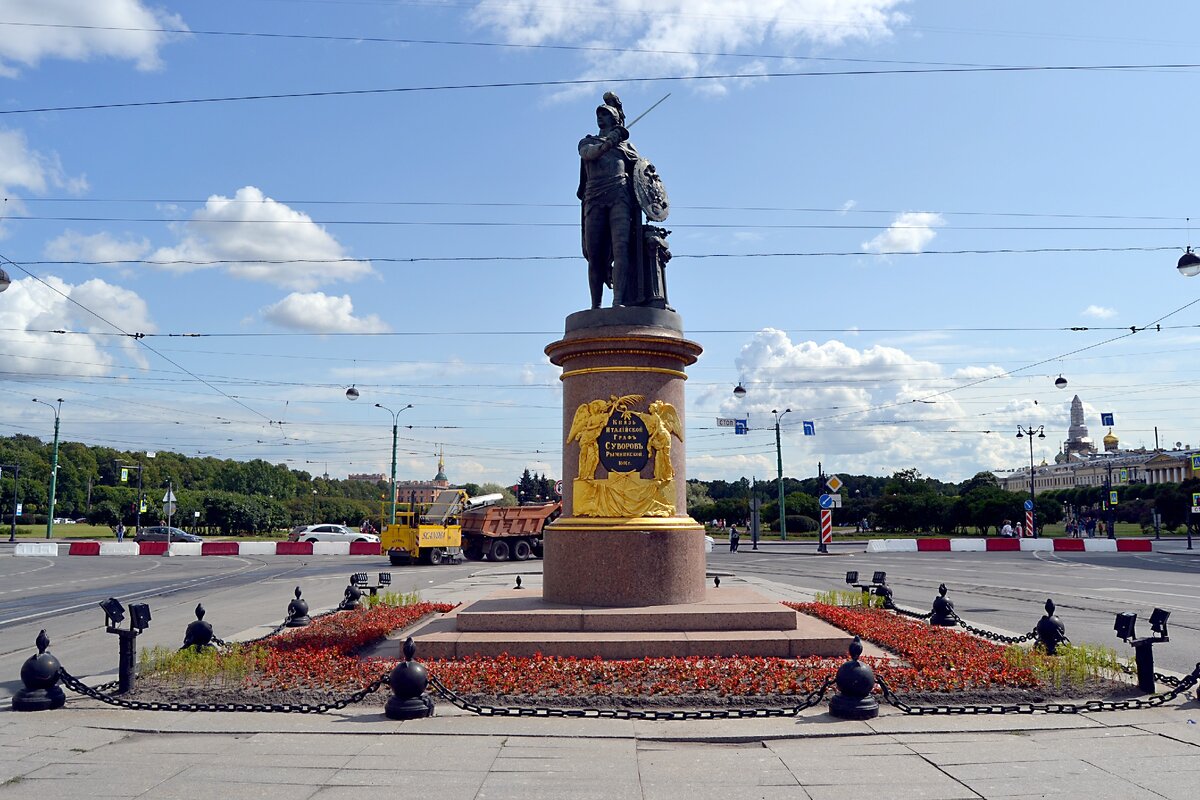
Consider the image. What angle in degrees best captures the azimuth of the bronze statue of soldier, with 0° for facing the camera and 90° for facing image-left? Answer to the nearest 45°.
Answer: approximately 0°

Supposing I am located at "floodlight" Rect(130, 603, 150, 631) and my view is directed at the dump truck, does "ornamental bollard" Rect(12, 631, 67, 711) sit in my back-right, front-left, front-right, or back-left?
back-left

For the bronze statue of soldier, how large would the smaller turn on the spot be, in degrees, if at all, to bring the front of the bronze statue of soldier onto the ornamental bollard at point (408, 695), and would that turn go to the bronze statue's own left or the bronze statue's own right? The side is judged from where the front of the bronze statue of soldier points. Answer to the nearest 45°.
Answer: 0° — it already faces it

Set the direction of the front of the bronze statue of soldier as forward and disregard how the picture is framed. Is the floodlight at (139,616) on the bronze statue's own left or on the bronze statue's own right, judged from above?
on the bronze statue's own right

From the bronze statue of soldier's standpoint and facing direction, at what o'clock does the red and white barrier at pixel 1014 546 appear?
The red and white barrier is roughly at 7 o'clock from the bronze statue of soldier.

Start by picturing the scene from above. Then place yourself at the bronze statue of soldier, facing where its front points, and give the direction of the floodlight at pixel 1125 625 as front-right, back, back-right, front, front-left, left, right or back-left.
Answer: front-left

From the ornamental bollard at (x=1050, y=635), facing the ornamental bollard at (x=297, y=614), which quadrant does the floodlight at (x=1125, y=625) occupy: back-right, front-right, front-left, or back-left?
back-left
